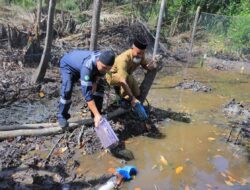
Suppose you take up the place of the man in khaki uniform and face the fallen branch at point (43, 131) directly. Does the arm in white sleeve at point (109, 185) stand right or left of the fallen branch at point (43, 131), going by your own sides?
left

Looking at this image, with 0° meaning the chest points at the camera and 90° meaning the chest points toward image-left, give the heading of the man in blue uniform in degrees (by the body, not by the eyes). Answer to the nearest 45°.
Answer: approximately 315°

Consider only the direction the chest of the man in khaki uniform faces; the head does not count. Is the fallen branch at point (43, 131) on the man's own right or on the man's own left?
on the man's own right
